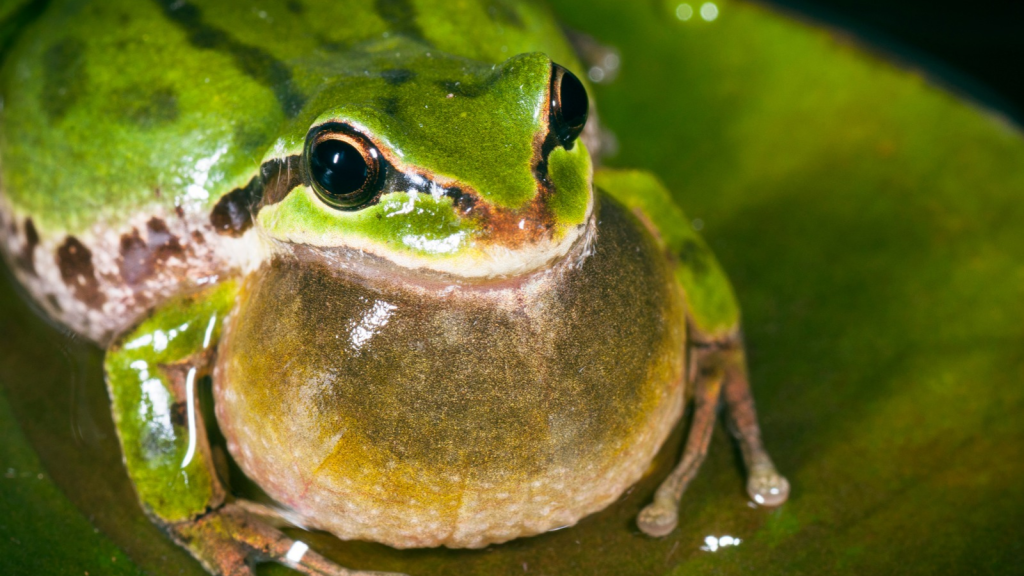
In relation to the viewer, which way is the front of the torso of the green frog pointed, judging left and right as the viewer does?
facing the viewer and to the right of the viewer
